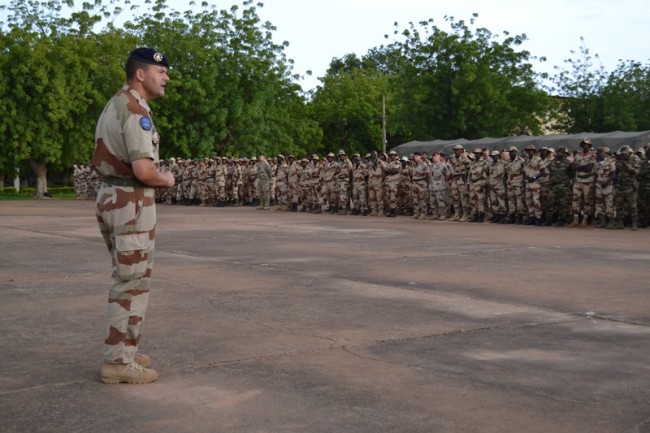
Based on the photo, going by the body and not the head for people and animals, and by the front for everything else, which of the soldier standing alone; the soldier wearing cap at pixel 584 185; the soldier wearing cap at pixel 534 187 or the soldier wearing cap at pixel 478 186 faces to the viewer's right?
the soldier standing alone

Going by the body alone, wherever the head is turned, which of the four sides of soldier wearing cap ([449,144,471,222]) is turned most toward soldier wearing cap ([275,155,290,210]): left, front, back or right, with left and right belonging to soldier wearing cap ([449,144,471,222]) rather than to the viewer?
right

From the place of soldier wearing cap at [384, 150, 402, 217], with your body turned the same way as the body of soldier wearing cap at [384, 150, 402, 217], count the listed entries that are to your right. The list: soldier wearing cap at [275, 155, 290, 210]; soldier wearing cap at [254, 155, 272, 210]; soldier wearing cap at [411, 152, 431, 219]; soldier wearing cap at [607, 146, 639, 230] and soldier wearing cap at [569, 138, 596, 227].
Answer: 2

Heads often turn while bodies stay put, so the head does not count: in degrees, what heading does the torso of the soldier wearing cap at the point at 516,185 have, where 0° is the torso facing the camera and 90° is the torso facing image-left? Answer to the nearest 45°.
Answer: approximately 45°

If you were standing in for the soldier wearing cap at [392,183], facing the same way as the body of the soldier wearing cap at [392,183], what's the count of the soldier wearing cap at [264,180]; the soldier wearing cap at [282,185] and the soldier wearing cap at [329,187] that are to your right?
3

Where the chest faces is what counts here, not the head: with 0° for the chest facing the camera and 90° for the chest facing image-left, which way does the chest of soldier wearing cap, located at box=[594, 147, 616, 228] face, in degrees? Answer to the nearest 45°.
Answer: approximately 45°

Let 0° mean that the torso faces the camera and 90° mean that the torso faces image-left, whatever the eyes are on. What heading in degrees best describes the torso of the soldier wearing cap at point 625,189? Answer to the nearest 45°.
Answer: approximately 45°

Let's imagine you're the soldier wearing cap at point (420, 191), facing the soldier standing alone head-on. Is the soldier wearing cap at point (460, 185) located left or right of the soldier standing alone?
left

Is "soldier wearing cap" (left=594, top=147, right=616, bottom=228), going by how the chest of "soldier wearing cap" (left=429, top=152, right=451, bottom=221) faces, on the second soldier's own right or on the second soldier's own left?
on the second soldier's own left

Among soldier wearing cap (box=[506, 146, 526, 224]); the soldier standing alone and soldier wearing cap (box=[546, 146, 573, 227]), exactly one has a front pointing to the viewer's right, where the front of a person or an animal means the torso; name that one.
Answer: the soldier standing alone

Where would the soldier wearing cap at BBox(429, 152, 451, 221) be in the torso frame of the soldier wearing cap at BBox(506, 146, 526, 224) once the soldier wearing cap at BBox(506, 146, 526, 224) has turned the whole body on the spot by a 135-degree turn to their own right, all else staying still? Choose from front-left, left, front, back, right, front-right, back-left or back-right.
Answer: front-left
